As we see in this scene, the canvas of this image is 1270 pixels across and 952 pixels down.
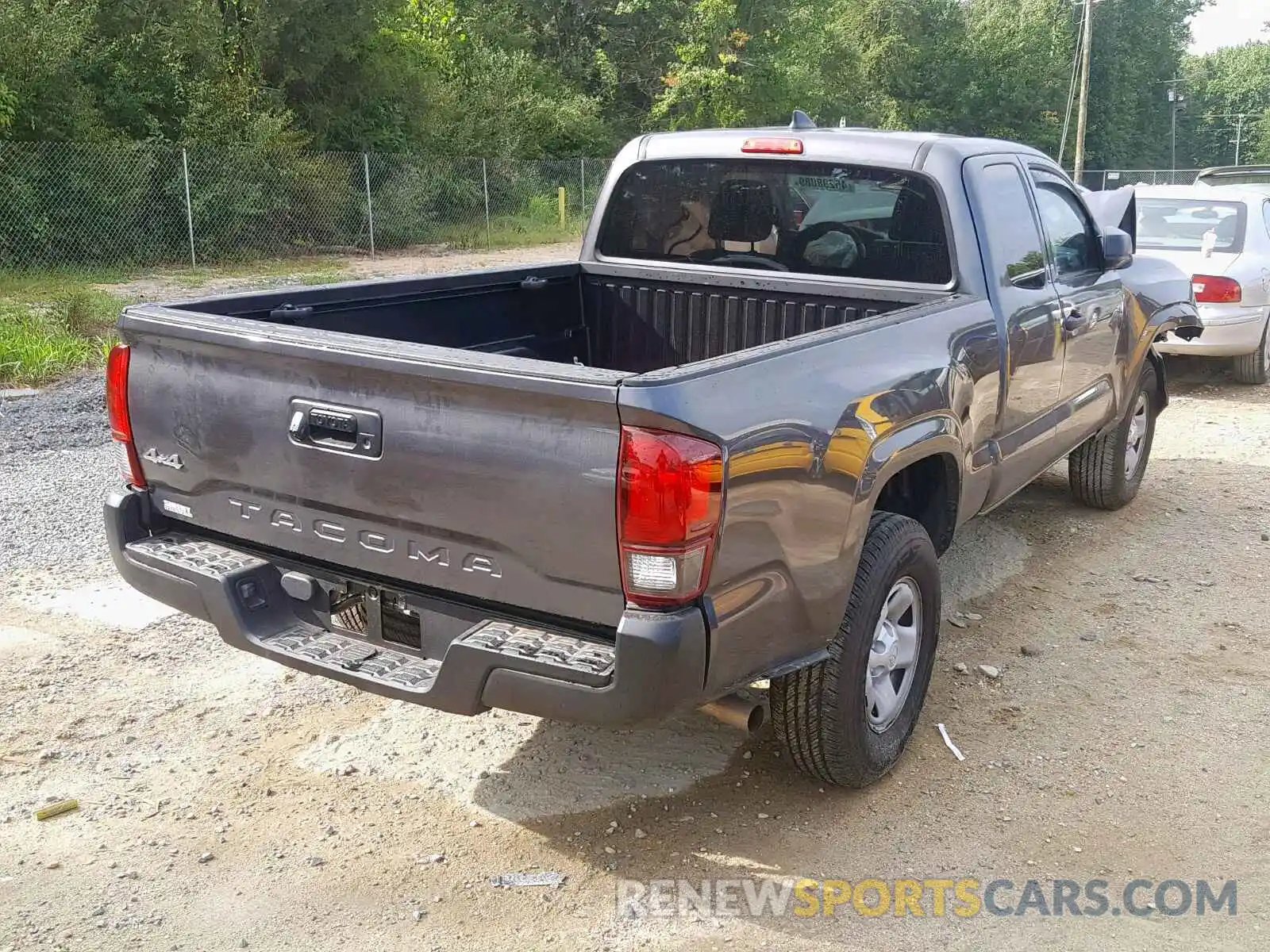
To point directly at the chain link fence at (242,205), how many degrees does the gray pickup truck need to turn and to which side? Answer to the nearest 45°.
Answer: approximately 45° to its left

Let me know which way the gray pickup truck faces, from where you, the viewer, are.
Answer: facing away from the viewer and to the right of the viewer
